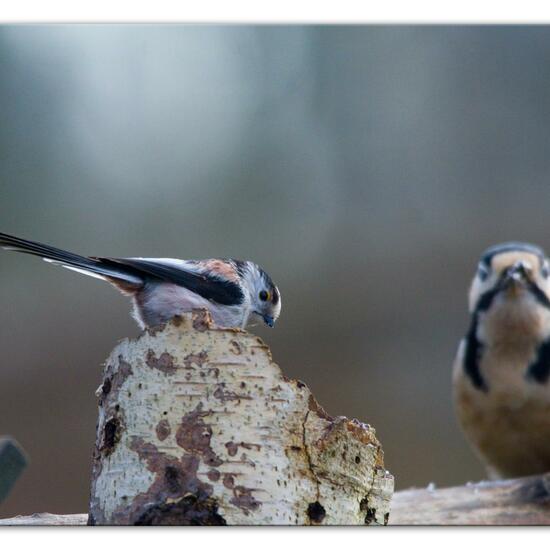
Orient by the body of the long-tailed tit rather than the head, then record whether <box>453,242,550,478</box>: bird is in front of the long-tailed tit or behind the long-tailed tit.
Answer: in front

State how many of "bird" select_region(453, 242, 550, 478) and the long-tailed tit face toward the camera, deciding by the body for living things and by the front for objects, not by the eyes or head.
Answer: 1

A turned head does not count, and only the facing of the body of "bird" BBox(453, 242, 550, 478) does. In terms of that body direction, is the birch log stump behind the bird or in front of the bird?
in front

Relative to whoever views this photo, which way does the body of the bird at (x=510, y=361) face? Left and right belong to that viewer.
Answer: facing the viewer

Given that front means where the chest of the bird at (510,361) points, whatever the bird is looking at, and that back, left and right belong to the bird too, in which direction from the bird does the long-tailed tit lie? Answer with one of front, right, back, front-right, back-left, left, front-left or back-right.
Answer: front-right

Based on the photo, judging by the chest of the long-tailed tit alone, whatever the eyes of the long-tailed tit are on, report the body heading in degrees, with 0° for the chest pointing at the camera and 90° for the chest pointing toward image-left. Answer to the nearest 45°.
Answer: approximately 270°

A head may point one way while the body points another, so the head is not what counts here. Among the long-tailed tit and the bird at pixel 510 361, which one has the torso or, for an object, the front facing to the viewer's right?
the long-tailed tit
